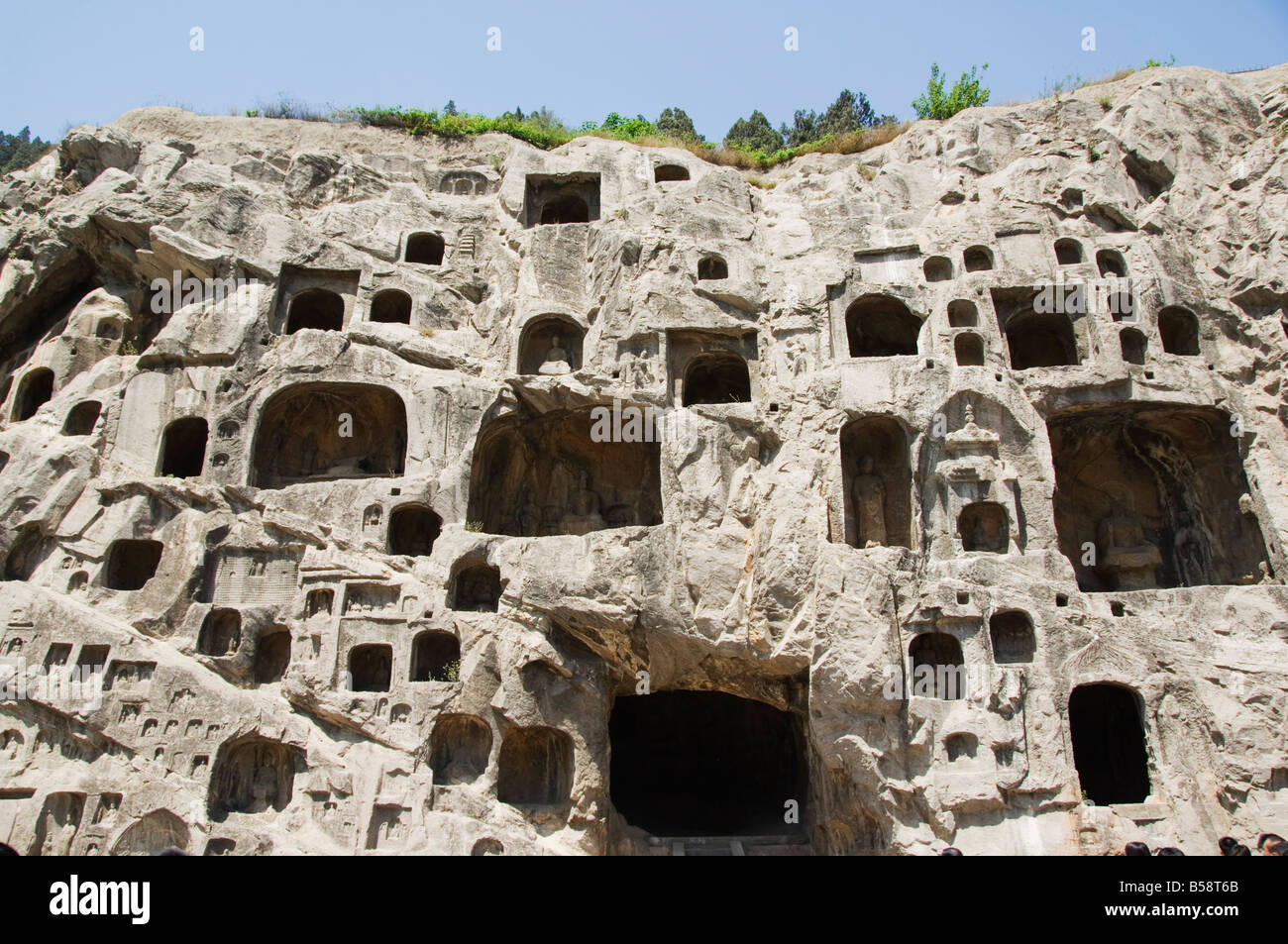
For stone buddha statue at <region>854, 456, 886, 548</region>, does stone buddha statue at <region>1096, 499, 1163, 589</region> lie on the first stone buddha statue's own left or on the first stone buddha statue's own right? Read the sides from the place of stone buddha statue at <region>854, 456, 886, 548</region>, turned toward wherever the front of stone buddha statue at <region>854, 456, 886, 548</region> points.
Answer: on the first stone buddha statue's own left

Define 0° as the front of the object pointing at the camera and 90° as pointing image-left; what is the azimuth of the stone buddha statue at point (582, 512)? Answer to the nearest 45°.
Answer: approximately 0°

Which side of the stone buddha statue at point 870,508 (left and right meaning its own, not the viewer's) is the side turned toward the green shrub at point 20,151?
right

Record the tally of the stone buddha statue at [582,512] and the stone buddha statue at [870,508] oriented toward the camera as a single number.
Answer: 2

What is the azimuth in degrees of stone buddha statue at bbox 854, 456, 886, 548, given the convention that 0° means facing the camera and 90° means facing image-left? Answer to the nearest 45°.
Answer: approximately 0°

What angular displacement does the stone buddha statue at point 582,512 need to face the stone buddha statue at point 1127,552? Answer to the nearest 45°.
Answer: approximately 90° to its left
